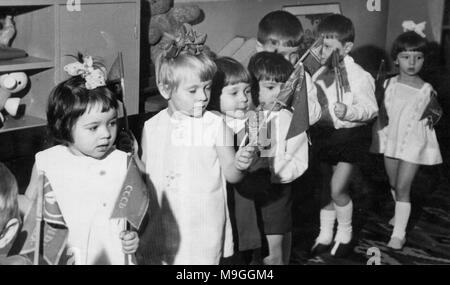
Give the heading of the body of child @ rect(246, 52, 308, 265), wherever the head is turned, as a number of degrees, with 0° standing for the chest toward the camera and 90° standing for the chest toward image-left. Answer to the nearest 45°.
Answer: approximately 45°

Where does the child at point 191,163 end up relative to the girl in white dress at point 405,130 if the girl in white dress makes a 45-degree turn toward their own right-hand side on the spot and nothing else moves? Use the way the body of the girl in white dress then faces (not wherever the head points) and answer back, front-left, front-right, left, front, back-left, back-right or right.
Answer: front

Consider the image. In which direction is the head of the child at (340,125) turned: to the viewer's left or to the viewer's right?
to the viewer's left

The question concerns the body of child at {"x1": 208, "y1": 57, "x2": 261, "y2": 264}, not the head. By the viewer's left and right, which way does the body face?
facing the viewer and to the right of the viewer

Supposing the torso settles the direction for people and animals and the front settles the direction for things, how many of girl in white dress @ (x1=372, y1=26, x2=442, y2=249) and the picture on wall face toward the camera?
2

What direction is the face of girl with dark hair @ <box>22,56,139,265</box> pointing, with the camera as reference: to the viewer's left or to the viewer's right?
to the viewer's right

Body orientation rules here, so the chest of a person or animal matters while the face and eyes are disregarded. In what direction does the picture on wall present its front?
toward the camera

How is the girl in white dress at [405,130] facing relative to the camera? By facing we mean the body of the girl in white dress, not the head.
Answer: toward the camera

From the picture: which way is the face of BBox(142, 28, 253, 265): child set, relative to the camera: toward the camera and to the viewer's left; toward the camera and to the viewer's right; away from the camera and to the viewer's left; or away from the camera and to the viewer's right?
toward the camera and to the viewer's right

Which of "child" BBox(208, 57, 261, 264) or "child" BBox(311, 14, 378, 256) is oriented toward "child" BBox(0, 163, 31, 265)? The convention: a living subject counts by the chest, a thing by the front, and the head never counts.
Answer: "child" BBox(311, 14, 378, 256)

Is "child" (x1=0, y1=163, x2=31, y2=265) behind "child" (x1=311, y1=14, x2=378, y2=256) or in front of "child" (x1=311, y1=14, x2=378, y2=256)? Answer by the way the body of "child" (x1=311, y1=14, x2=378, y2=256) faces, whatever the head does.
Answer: in front
